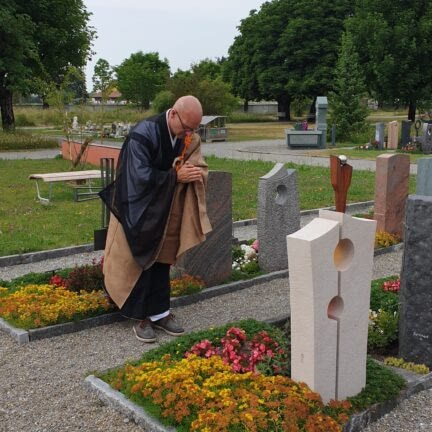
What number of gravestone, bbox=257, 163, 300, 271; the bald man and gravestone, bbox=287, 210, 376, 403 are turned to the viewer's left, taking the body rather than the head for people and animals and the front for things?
0

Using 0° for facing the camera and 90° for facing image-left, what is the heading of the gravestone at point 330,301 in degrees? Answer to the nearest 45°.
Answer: approximately 315°

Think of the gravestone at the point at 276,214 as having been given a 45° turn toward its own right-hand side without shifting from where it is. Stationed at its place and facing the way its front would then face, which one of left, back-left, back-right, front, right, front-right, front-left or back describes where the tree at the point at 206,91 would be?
back

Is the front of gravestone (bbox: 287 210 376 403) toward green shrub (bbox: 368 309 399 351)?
no

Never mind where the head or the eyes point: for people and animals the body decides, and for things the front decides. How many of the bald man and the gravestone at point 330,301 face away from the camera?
0

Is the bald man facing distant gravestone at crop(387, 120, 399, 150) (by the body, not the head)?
no

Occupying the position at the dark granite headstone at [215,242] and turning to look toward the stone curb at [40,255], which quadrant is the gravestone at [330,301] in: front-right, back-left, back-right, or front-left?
back-left

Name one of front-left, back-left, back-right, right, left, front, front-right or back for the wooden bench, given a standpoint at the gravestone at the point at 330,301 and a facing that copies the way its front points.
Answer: back

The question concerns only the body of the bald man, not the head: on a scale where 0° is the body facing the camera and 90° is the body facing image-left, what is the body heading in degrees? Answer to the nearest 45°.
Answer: approximately 315°

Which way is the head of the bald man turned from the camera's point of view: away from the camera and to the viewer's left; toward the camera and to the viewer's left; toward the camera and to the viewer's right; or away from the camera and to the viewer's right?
toward the camera and to the viewer's right

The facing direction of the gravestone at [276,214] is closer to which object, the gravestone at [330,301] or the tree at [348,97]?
the gravestone

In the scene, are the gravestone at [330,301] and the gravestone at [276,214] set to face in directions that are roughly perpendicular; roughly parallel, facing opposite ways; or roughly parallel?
roughly parallel
